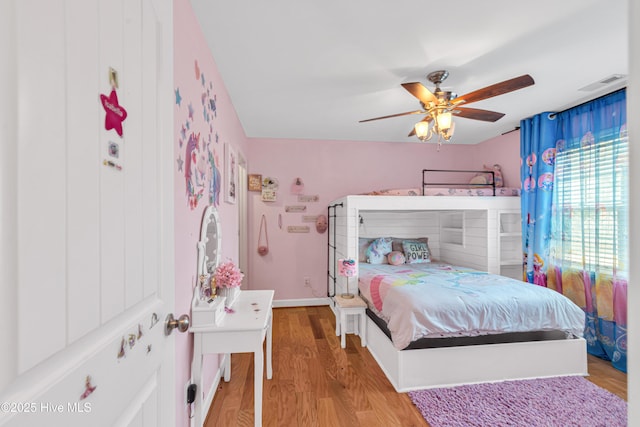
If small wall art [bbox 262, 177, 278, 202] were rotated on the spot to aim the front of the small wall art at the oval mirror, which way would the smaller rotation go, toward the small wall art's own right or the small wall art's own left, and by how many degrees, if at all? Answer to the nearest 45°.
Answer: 0° — it already faces it

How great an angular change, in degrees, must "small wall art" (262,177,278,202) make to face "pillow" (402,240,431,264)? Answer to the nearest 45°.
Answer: approximately 90° to its left

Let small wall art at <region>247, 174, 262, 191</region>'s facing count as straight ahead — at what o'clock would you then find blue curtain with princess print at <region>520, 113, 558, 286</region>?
The blue curtain with princess print is roughly at 10 o'clock from the small wall art.

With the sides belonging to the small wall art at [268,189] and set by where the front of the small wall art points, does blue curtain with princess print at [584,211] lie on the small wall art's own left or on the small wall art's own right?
on the small wall art's own left

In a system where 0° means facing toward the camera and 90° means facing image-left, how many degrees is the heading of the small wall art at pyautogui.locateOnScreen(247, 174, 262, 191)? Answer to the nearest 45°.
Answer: approximately 0°

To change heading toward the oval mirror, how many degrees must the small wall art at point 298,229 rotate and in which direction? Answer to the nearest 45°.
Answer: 0° — it already faces it

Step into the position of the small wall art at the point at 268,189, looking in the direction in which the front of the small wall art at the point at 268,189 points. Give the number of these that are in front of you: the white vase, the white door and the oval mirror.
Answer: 3

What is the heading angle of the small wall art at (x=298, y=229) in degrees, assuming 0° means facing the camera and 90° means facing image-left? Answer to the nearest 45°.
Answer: approximately 0°

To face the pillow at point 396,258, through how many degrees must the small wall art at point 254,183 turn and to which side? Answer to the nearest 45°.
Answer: approximately 90° to its left

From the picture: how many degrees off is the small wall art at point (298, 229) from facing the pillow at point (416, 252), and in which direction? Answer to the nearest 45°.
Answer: approximately 90° to its left
